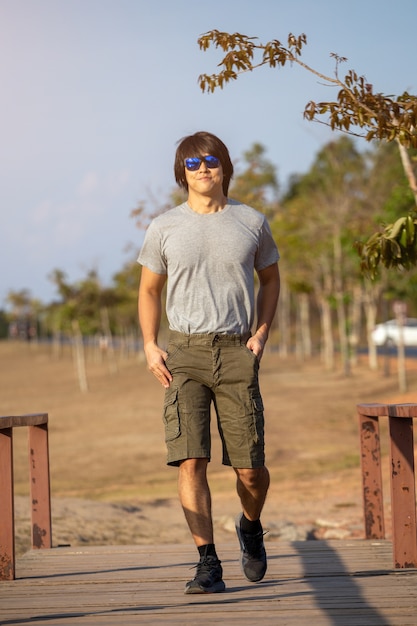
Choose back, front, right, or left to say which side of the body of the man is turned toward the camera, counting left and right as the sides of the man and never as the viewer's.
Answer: front

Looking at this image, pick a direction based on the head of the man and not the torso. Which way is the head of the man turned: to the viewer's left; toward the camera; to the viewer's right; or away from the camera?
toward the camera

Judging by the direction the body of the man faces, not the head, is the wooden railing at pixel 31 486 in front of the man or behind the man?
behind

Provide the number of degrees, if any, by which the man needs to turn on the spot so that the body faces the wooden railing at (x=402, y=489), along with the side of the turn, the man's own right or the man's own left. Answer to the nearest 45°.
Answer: approximately 135° to the man's own left
